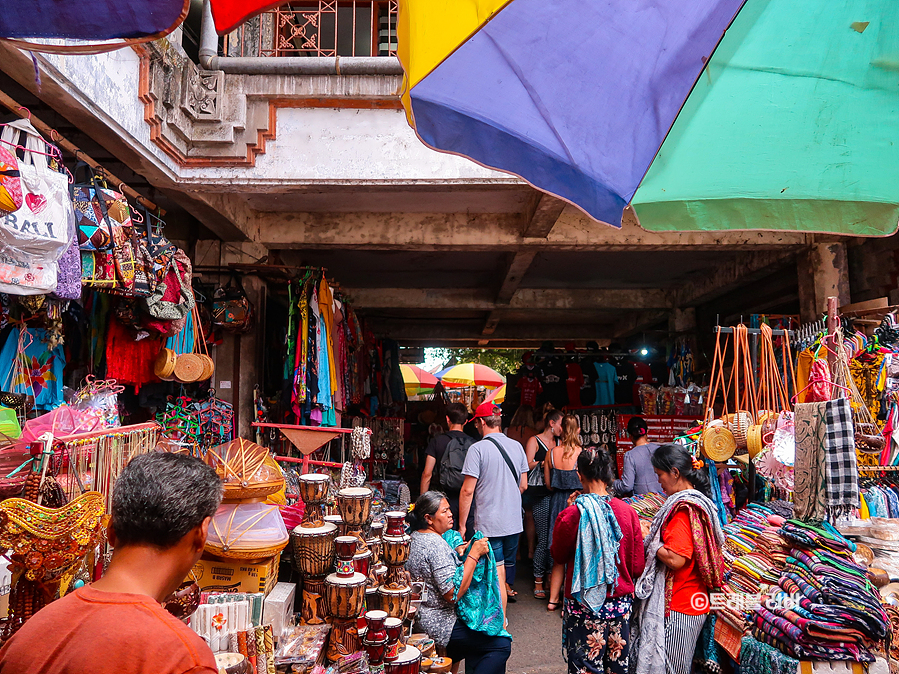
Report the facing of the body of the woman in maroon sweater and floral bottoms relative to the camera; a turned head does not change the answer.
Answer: away from the camera

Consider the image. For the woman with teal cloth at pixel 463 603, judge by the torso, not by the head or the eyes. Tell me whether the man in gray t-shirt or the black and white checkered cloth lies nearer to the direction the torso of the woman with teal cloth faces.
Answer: the black and white checkered cloth

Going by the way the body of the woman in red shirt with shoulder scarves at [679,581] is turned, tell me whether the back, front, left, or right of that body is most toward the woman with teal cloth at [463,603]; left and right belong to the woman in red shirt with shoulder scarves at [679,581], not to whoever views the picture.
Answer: front

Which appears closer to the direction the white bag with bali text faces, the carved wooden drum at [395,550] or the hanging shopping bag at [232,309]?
the carved wooden drum

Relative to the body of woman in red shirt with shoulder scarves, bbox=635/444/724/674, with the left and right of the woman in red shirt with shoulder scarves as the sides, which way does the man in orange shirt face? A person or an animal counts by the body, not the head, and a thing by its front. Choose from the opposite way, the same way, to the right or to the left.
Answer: to the right

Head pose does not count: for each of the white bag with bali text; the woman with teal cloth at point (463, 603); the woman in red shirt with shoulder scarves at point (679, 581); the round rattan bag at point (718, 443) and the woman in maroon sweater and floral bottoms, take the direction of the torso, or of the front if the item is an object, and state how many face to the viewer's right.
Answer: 1

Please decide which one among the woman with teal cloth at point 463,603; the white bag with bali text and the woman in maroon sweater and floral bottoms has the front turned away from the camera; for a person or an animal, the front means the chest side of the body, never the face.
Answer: the woman in maroon sweater and floral bottoms

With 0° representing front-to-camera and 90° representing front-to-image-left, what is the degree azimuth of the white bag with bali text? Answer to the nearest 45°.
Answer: approximately 0°

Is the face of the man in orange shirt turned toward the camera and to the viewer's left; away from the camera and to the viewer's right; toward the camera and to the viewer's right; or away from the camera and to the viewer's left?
away from the camera and to the viewer's right

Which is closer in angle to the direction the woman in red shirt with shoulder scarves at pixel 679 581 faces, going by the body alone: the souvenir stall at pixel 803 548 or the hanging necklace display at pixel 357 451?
the hanging necklace display

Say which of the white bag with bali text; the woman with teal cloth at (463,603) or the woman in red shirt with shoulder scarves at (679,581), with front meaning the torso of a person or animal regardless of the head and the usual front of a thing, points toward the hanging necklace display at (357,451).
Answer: the woman in red shirt with shoulder scarves at (679,581)

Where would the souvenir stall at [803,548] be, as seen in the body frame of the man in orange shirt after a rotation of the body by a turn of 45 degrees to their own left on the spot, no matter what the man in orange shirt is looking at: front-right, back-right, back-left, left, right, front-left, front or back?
right

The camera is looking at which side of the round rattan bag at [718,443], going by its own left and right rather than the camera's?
front

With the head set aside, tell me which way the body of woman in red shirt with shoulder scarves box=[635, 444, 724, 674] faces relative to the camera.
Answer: to the viewer's left

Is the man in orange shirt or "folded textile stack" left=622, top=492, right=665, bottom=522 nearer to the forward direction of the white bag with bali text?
the man in orange shirt
